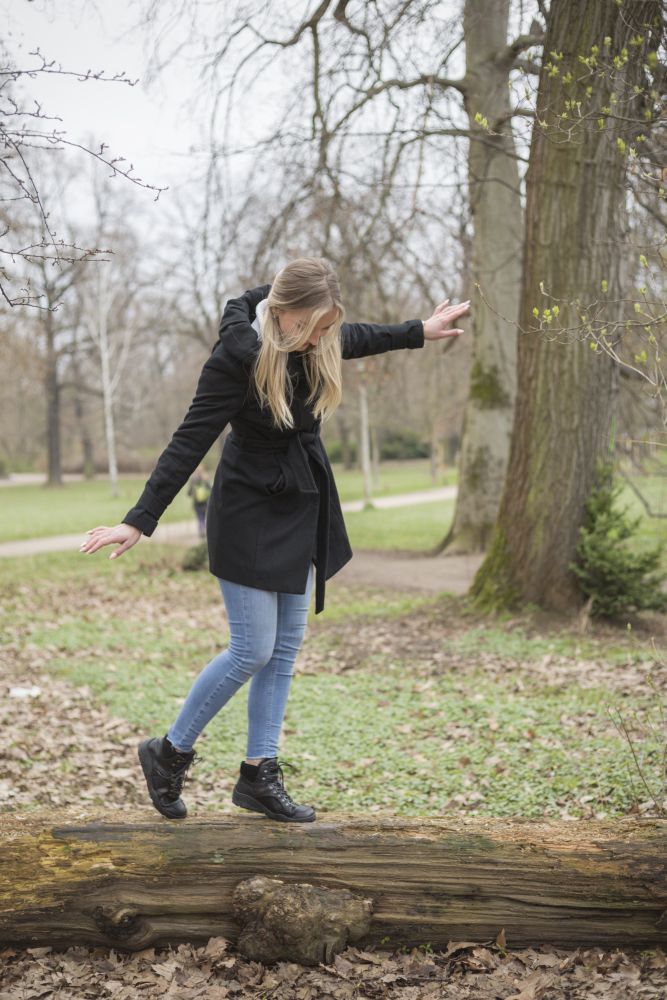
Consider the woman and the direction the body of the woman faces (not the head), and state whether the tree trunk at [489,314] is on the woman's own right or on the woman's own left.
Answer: on the woman's own left

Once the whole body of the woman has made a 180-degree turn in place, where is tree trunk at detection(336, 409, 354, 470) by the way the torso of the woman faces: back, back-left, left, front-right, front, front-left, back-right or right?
front-right

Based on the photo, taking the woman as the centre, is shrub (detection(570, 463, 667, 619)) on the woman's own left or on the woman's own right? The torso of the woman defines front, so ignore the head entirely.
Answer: on the woman's own left
